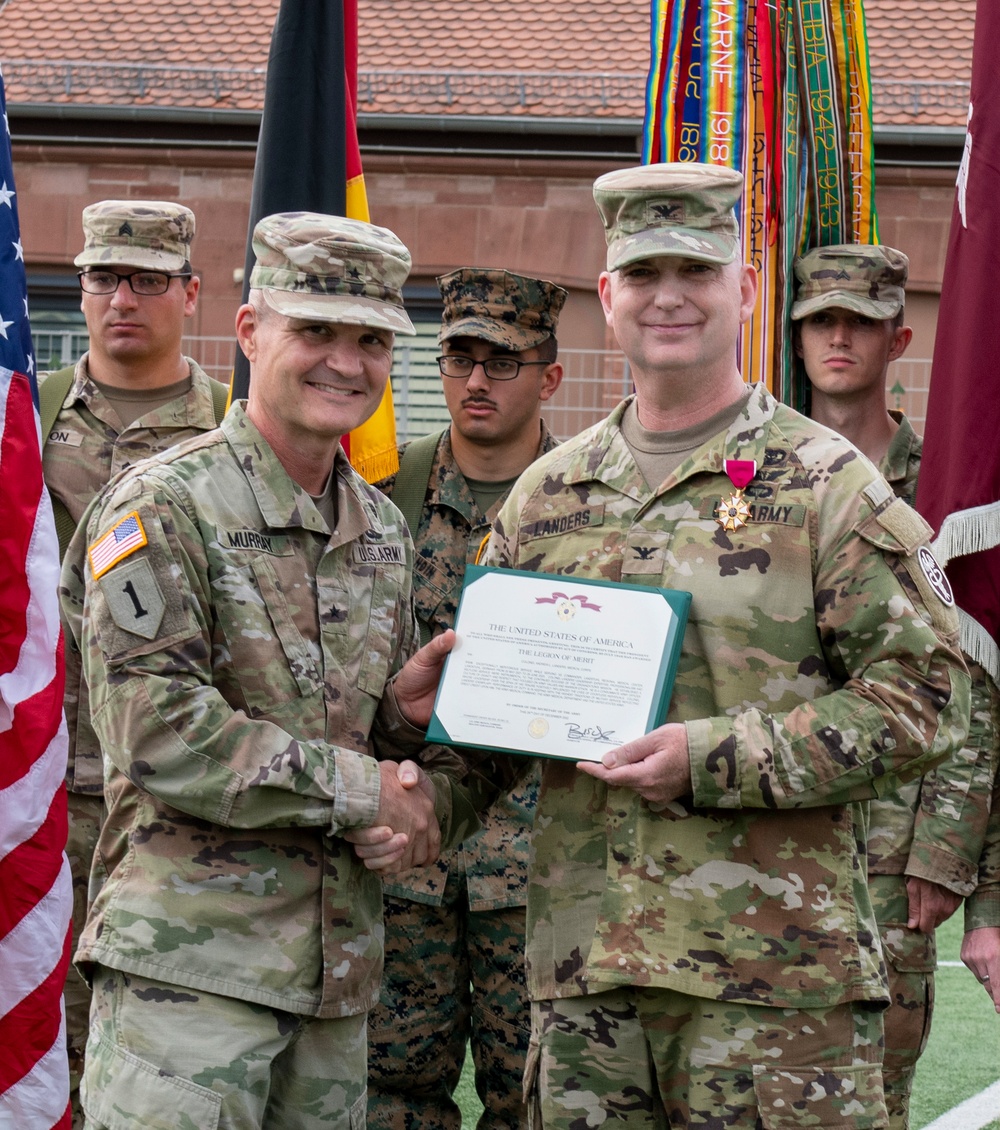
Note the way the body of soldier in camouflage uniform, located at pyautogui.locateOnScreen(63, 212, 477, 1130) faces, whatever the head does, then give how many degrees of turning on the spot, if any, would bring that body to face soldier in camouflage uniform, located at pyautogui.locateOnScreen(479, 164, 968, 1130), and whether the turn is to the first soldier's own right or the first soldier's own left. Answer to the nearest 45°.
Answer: approximately 45° to the first soldier's own left

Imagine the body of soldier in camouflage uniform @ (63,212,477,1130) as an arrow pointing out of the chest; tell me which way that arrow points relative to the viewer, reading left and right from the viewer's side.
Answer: facing the viewer and to the right of the viewer

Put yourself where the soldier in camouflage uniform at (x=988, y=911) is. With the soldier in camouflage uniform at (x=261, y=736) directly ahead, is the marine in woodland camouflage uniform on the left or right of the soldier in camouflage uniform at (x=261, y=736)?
right

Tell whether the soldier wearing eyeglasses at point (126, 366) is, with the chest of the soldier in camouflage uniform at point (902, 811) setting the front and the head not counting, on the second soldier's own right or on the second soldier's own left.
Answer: on the second soldier's own right

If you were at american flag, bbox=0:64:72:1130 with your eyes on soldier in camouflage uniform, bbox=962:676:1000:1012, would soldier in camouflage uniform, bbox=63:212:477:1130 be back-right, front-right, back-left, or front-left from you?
front-right

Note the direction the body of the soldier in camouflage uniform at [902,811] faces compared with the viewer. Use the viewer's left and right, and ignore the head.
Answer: facing the viewer and to the left of the viewer

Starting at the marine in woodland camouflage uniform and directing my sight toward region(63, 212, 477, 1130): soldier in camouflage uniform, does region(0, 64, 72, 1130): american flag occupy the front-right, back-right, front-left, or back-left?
front-right

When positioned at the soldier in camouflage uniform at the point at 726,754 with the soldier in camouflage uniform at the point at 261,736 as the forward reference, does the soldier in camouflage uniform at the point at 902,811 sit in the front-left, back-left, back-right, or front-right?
back-right

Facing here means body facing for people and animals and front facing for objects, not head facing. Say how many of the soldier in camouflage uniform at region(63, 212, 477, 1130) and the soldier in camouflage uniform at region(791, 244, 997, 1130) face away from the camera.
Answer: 0

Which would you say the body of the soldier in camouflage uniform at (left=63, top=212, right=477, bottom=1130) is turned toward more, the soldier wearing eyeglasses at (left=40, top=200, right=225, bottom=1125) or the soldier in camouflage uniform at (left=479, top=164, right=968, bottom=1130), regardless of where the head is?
the soldier in camouflage uniform

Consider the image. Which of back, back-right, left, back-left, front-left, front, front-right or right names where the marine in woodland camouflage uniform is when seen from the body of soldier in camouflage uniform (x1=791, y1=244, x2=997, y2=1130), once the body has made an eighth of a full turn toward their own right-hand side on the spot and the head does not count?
front
